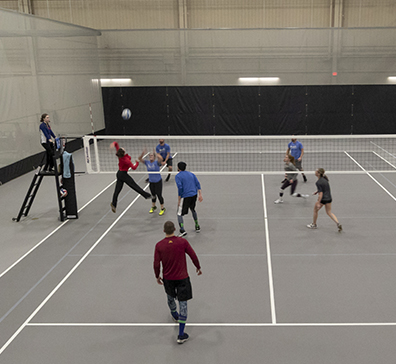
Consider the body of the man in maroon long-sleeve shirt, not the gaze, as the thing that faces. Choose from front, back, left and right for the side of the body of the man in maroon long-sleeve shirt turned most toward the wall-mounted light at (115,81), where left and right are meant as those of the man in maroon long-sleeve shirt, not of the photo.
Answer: front

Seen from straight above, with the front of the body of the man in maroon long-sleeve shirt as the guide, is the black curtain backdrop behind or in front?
in front

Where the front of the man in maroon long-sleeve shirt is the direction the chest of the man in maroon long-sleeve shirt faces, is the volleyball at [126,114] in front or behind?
in front

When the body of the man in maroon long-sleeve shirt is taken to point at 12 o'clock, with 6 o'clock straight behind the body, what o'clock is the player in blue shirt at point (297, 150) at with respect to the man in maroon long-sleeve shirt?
The player in blue shirt is roughly at 1 o'clock from the man in maroon long-sleeve shirt.

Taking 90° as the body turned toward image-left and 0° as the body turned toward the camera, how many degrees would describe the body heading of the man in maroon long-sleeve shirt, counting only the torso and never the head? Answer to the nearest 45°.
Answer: approximately 180°

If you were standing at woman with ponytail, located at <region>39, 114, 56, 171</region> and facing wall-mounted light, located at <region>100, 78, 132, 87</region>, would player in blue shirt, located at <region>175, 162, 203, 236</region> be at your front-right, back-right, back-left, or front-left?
back-right

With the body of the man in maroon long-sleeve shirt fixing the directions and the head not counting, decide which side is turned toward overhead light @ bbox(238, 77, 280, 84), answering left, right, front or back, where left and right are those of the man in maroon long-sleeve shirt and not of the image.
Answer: front

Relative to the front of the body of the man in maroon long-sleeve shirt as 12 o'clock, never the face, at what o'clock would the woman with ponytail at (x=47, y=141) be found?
The woman with ponytail is roughly at 11 o'clock from the man in maroon long-sleeve shirt.

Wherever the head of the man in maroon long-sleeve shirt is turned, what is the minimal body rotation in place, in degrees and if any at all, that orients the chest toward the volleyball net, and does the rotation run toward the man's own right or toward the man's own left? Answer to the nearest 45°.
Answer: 0° — they already face it

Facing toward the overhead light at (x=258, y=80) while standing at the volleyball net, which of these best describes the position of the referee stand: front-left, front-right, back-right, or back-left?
back-left
